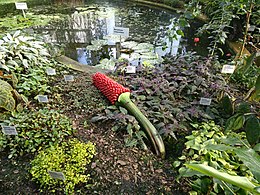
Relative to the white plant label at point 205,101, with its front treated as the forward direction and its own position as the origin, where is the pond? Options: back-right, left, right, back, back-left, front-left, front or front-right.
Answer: back-right

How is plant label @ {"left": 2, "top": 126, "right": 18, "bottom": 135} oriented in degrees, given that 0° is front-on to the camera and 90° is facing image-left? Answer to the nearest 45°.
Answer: approximately 0°

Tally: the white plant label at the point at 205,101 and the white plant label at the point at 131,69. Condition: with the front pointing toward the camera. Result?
2

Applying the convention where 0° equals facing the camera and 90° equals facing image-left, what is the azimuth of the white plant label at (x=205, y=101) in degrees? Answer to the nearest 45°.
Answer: approximately 0°

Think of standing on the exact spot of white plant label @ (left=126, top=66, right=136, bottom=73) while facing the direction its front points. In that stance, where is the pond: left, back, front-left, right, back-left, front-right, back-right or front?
back

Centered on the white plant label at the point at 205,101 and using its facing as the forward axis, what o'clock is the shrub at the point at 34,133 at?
The shrub is roughly at 2 o'clock from the white plant label.

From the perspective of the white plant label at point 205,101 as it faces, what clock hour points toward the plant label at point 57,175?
The plant label is roughly at 1 o'clock from the white plant label.
